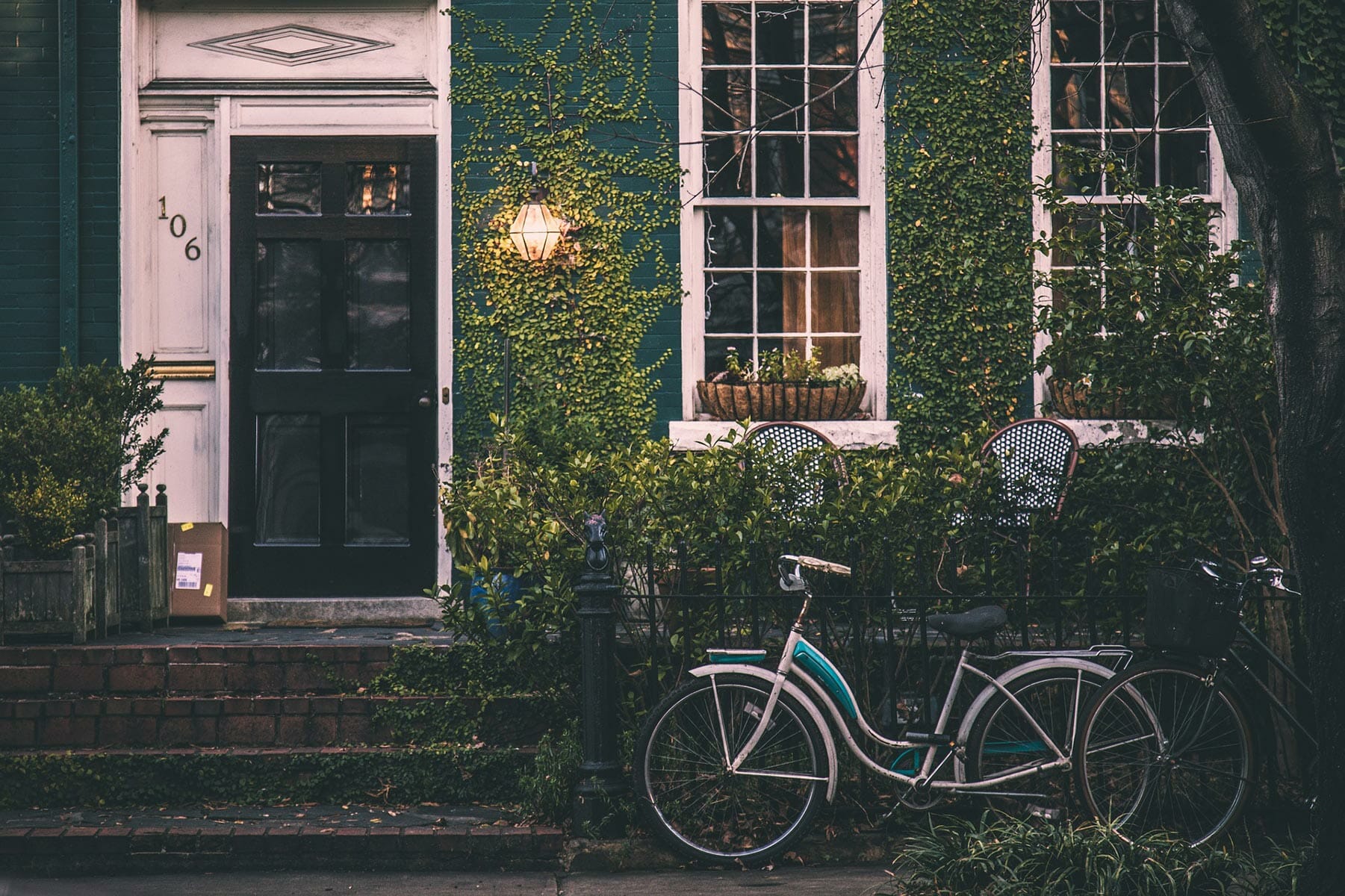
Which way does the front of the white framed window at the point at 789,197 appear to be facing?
toward the camera

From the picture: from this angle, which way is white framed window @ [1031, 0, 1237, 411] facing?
toward the camera

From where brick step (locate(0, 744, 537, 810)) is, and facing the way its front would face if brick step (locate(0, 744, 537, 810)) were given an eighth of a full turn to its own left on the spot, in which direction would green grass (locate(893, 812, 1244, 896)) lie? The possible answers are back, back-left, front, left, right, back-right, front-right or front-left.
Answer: front

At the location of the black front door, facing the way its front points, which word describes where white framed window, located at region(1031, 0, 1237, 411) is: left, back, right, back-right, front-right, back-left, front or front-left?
left

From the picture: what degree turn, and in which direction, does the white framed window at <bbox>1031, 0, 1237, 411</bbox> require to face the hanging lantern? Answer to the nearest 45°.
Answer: approximately 45° to its right

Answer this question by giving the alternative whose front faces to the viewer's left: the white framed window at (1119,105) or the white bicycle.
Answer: the white bicycle

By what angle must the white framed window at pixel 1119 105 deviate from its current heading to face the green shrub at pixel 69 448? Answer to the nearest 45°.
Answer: approximately 45° to its right

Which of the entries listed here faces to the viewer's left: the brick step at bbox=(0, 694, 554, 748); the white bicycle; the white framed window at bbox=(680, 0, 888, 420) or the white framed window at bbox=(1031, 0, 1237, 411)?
the white bicycle

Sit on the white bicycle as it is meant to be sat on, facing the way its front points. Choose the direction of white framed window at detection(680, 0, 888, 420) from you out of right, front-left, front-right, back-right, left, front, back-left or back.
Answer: right

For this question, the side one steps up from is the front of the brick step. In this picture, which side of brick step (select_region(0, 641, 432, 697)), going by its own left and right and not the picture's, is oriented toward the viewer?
front

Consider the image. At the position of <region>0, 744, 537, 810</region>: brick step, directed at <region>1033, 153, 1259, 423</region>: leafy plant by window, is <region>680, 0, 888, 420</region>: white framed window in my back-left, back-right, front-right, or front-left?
front-left

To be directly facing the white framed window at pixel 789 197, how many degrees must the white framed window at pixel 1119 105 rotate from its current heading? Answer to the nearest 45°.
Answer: approximately 90° to its right
